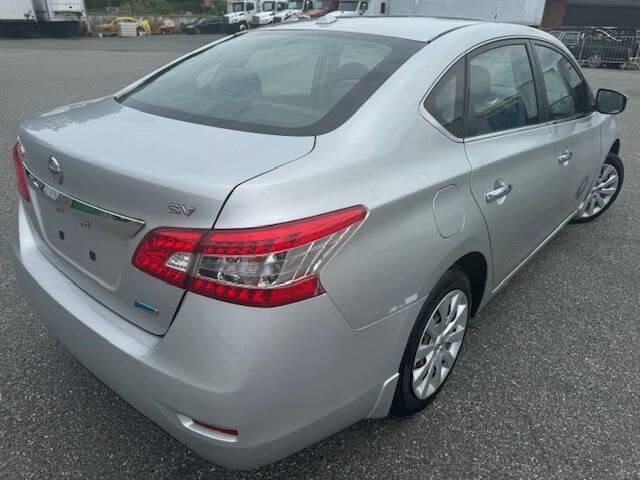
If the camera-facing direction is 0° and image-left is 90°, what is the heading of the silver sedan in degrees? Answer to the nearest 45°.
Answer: approximately 225°

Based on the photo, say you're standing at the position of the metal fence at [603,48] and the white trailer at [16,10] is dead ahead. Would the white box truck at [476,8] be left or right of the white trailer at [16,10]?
right

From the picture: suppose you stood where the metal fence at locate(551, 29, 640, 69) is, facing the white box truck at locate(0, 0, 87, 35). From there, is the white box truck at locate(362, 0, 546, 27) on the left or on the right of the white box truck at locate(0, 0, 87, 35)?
right

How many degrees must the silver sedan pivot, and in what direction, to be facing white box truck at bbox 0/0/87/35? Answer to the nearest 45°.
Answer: approximately 90° to its left

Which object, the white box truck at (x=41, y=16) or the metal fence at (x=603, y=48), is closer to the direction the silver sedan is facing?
the metal fence

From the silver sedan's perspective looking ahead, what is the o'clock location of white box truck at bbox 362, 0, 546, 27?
The white box truck is roughly at 11 o'clock from the silver sedan.

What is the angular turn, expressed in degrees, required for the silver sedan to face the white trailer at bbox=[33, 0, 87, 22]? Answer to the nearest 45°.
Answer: approximately 90° to its left

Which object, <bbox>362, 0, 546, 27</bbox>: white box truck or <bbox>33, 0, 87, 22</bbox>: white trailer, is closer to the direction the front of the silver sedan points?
the white box truck
